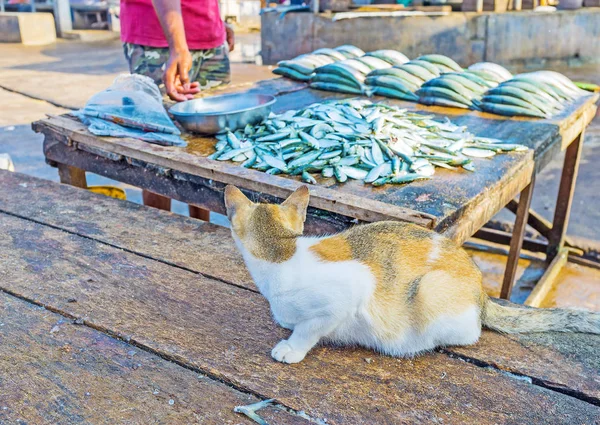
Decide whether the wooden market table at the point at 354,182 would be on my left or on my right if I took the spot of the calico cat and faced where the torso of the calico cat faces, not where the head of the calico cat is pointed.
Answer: on my right

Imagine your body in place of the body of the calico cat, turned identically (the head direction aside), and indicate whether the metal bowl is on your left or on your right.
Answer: on your right

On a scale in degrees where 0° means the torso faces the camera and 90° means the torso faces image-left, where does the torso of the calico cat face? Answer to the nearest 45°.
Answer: approximately 90°

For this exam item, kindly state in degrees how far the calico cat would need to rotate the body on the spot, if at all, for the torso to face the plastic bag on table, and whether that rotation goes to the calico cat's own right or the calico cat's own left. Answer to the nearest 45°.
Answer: approximately 45° to the calico cat's own right
